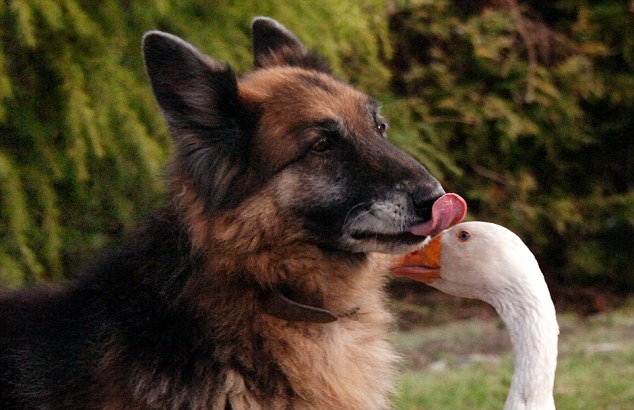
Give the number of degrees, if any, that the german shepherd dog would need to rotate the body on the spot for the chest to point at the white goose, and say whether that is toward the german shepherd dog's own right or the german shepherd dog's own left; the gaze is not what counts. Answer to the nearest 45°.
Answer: approximately 45° to the german shepherd dog's own left

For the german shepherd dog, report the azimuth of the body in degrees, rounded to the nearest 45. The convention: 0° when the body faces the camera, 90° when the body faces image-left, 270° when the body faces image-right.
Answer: approximately 315°
